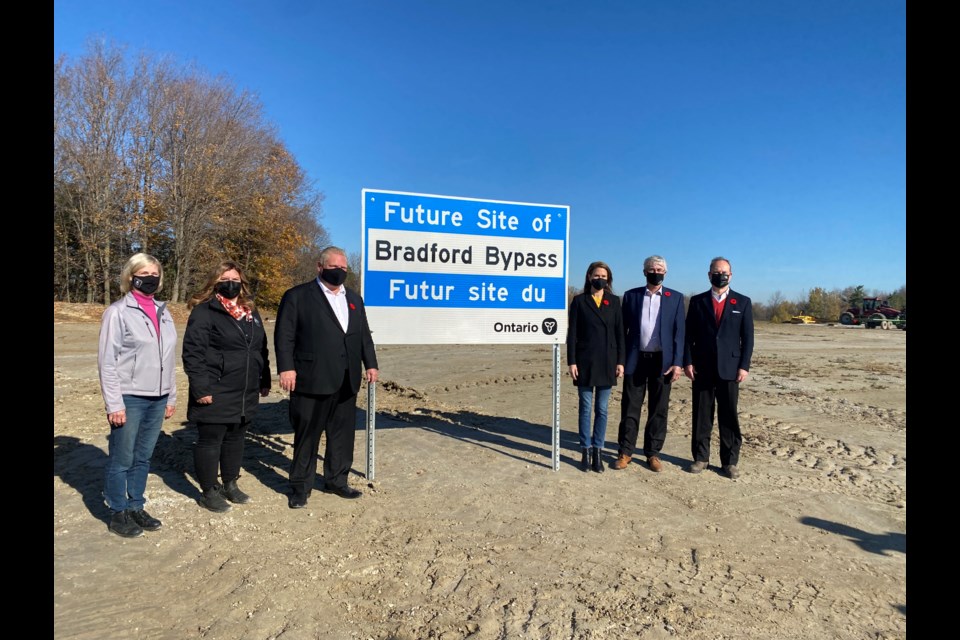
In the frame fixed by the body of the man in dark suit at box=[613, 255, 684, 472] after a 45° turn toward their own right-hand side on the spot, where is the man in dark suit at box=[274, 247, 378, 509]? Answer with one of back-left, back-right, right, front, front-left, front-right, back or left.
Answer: front

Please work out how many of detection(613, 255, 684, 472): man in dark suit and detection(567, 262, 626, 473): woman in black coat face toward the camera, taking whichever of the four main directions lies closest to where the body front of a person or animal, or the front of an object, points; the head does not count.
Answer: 2

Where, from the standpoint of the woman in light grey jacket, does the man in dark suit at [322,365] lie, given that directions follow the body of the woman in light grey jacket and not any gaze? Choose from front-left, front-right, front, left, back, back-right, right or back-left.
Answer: front-left

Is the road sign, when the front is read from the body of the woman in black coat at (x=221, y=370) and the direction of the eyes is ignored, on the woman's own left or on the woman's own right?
on the woman's own left

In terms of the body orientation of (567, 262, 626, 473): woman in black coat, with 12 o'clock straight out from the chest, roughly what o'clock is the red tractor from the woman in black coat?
The red tractor is roughly at 7 o'clock from the woman in black coat.

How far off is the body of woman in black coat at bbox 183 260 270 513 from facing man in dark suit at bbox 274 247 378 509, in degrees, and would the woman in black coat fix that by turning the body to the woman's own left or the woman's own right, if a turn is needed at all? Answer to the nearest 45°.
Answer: approximately 45° to the woman's own left

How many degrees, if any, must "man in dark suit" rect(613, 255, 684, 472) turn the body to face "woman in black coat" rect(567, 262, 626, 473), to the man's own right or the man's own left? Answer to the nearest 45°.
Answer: approximately 45° to the man's own right

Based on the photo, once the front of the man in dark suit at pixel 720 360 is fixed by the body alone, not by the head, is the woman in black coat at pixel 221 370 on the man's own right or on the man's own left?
on the man's own right

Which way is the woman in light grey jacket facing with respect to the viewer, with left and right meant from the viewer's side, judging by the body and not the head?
facing the viewer and to the right of the viewer

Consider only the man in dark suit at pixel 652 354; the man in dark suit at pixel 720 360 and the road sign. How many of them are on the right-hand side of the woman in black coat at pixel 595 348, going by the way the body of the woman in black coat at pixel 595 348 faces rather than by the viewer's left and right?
1

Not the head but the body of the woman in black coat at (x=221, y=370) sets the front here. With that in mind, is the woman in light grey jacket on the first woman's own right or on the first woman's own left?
on the first woman's own right
